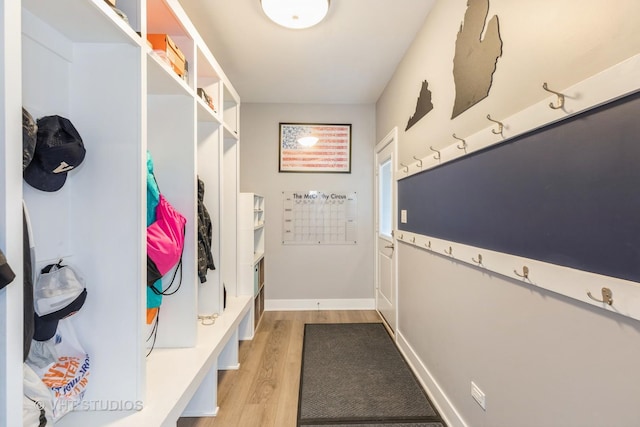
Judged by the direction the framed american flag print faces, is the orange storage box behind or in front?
in front

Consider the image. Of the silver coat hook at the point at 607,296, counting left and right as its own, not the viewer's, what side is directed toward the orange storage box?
front

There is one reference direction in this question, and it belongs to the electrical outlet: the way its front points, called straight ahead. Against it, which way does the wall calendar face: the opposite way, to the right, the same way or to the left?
to the left

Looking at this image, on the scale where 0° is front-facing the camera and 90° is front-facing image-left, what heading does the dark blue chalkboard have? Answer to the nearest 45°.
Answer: approximately 45°

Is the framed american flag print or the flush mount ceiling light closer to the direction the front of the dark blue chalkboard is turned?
the flush mount ceiling light

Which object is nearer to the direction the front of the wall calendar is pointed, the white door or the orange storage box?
the orange storage box

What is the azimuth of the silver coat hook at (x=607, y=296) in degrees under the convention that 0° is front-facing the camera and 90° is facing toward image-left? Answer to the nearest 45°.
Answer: approximately 45°

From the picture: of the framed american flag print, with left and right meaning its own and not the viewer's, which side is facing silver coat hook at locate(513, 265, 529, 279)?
front

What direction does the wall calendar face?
toward the camera

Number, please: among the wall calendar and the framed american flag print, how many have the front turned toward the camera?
2

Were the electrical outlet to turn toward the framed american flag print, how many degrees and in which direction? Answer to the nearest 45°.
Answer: approximately 90° to its right

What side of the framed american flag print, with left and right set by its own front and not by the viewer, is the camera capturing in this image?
front

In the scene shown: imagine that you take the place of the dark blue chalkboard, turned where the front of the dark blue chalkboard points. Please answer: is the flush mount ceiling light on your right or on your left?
on your right

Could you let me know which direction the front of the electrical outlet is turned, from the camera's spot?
facing the viewer and to the left of the viewer

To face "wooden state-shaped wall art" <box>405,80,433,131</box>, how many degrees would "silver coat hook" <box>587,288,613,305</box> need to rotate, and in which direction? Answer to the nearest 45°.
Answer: approximately 90° to its right
